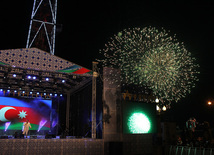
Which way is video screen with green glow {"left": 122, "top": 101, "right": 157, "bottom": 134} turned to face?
toward the camera

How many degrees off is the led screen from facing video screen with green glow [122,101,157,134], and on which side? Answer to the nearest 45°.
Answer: approximately 45° to its left

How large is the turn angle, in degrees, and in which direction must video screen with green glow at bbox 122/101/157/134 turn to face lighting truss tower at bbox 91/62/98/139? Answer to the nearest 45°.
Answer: approximately 45° to its right

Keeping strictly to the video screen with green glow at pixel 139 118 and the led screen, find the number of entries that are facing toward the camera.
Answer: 2

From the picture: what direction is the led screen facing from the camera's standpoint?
toward the camera

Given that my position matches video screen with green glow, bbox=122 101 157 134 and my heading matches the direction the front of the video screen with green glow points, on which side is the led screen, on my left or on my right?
on my right
